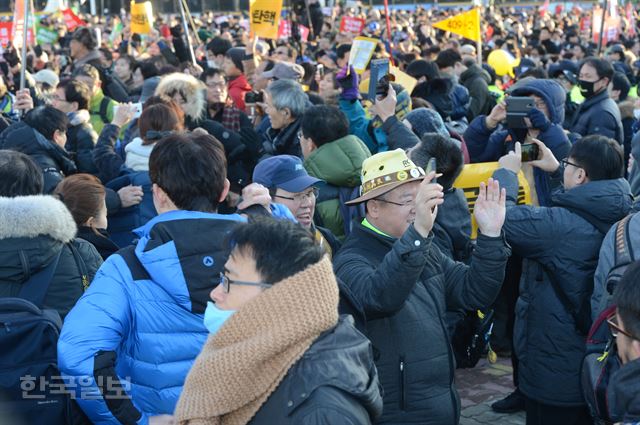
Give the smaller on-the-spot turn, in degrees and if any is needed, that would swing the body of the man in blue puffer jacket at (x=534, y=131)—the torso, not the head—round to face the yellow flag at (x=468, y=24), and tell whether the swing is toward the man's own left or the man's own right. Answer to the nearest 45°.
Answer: approximately 135° to the man's own right

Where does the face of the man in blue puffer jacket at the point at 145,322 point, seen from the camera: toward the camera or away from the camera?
away from the camera

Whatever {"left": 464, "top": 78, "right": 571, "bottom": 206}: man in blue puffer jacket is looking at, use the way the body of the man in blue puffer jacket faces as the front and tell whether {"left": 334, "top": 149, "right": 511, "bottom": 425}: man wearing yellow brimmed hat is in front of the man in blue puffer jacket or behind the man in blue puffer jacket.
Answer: in front

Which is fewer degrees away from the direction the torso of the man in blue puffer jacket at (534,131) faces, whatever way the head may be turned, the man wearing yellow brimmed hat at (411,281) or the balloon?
the man wearing yellow brimmed hat

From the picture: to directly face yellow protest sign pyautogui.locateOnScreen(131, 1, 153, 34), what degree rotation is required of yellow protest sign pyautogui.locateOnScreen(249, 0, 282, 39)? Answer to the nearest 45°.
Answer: approximately 135° to its right

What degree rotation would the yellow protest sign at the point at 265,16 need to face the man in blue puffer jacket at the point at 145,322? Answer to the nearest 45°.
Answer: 0° — it already faces them

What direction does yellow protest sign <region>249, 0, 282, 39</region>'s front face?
toward the camera

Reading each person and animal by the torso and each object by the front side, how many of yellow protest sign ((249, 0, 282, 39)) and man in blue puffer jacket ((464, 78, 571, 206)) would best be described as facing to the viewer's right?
0

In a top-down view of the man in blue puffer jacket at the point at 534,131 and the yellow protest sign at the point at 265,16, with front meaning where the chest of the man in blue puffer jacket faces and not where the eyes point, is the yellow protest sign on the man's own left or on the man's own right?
on the man's own right

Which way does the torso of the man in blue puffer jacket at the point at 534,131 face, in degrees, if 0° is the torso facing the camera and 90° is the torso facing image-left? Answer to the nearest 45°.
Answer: approximately 45°

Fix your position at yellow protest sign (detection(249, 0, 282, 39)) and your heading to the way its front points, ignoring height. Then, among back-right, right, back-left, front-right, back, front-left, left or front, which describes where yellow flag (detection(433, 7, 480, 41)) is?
left

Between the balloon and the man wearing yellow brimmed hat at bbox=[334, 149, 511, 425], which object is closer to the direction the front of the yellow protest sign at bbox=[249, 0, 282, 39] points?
the man wearing yellow brimmed hat

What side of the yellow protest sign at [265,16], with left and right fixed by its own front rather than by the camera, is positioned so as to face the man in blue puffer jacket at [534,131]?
front
